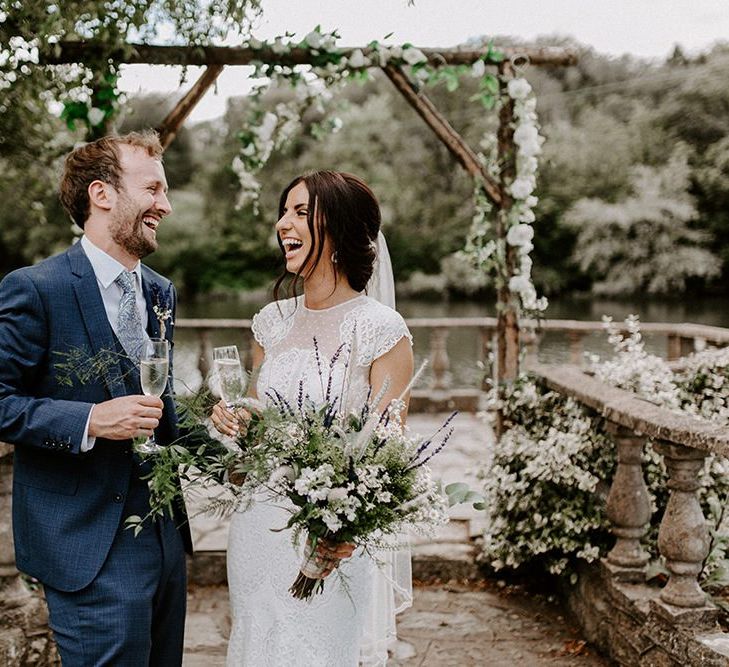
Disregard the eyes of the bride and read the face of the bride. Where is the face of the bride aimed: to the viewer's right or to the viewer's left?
to the viewer's left

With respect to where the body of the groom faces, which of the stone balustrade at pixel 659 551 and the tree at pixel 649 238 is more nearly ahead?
the stone balustrade

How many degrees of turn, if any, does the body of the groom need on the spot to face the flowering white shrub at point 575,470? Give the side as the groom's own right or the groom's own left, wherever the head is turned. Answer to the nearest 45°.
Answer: approximately 90° to the groom's own left

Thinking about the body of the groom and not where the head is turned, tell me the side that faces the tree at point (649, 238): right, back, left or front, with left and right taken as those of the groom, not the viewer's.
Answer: left

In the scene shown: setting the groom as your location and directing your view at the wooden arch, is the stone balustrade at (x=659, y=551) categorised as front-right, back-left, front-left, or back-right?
front-right

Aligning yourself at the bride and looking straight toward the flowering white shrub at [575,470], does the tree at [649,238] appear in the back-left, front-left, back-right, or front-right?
front-left

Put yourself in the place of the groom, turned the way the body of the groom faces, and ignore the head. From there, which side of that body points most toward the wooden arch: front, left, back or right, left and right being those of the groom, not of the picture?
left

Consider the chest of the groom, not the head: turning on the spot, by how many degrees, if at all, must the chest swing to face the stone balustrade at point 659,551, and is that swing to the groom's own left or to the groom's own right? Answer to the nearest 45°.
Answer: approximately 45° to the groom's own left
